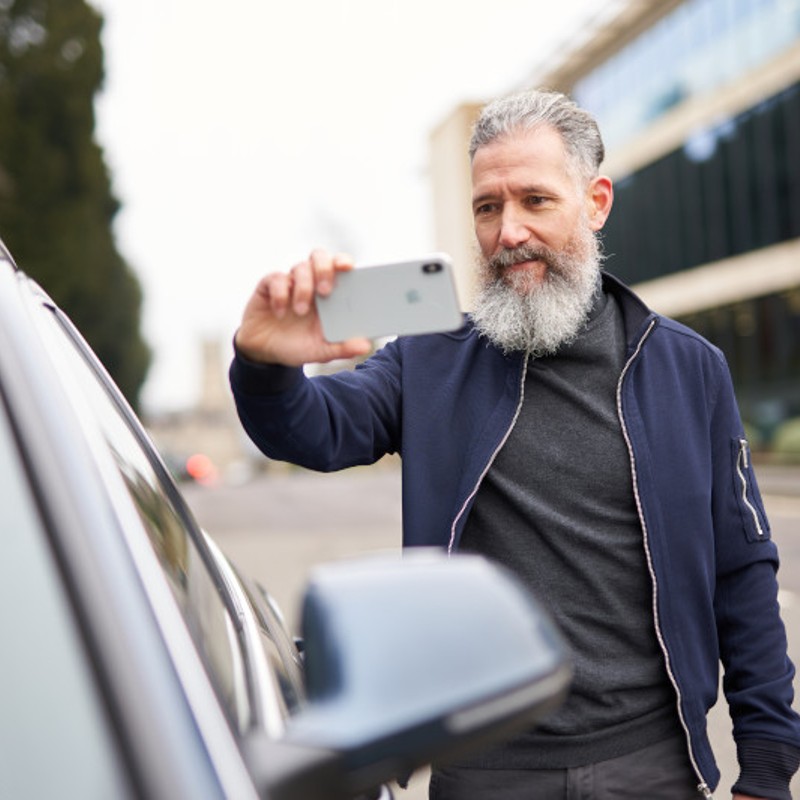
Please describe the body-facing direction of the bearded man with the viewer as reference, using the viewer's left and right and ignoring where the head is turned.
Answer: facing the viewer and to the left of the viewer

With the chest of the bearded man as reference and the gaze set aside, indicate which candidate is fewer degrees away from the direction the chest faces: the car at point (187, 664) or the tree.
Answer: the car

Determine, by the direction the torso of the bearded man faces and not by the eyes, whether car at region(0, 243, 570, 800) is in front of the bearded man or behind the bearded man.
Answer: in front

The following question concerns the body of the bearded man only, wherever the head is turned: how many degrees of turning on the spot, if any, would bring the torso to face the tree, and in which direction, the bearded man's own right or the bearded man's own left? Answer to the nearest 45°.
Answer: approximately 90° to the bearded man's own right

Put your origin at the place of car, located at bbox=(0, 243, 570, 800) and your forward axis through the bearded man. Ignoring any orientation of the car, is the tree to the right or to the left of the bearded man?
left
